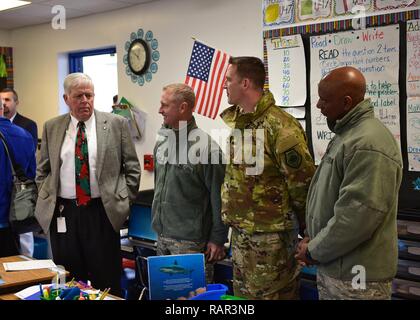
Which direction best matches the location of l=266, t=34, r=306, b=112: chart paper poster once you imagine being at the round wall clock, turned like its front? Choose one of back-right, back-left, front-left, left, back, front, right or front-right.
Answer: left

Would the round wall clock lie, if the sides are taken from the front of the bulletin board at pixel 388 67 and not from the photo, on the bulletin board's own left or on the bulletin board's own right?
on the bulletin board's own right

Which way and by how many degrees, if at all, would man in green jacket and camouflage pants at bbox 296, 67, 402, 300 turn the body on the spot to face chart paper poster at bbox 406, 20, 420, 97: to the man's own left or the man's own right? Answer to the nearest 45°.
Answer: approximately 90° to the man's own right

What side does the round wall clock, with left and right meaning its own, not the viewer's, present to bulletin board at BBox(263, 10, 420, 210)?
left

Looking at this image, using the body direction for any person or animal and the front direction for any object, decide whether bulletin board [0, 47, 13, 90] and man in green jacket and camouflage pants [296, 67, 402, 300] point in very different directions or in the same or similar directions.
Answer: very different directions

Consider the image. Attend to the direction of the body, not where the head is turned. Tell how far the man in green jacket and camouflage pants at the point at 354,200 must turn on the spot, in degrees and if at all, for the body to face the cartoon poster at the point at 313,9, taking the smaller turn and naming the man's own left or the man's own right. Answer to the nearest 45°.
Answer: approximately 90° to the man's own right

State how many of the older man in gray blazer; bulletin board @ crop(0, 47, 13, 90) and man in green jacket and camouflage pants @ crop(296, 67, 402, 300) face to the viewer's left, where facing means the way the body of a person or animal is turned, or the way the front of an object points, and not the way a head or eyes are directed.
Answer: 1

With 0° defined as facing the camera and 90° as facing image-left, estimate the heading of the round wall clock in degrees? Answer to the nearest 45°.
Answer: approximately 45°

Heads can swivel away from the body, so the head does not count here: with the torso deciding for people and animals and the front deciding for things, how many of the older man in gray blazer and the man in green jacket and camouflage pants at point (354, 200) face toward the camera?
1

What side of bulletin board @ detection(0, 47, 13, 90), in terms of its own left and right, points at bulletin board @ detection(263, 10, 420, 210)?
front

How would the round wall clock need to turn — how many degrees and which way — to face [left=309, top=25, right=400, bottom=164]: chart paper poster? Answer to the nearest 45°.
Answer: approximately 90° to its left

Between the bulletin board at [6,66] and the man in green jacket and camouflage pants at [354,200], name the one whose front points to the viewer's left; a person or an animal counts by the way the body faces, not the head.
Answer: the man in green jacket and camouflage pants
